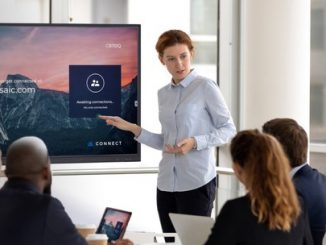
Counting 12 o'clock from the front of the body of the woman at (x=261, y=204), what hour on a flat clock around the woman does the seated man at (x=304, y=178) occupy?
The seated man is roughly at 2 o'clock from the woman.

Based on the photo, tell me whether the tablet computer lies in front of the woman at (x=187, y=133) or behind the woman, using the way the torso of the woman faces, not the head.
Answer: in front

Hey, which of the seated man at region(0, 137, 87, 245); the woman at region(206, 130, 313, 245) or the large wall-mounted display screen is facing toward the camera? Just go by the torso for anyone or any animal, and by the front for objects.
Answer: the large wall-mounted display screen

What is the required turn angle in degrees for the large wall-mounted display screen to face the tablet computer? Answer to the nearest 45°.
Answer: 0° — it already faces it

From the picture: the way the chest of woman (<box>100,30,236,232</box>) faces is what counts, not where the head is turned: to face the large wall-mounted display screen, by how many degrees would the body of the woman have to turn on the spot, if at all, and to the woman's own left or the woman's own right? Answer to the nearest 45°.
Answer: approximately 90° to the woman's own right

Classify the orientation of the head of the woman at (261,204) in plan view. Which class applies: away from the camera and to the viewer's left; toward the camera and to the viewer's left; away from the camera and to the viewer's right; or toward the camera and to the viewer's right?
away from the camera and to the viewer's left

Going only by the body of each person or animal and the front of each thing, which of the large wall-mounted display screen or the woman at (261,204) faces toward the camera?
the large wall-mounted display screen

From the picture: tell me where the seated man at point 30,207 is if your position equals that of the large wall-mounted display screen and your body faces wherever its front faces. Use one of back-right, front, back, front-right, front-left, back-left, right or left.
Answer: front

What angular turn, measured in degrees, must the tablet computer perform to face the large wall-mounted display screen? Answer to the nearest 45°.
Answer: approximately 180°

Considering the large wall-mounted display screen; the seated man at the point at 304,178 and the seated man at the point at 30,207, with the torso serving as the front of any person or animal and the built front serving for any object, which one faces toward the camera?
the large wall-mounted display screen

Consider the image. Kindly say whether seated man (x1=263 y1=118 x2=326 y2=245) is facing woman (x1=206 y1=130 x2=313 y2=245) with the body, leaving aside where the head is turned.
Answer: no

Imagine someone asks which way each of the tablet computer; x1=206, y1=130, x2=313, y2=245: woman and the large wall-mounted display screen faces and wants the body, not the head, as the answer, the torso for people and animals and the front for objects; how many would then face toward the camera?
2

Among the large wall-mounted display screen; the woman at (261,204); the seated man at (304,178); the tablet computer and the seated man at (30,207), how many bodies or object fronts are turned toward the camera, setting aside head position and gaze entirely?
2

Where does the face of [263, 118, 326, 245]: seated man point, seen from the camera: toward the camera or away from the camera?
away from the camera

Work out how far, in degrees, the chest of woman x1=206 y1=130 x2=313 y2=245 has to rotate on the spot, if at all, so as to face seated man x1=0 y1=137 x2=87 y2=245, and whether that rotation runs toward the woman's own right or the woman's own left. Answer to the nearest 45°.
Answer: approximately 45° to the woman's own left

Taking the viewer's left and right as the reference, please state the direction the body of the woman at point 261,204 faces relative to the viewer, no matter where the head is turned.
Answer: facing away from the viewer and to the left of the viewer

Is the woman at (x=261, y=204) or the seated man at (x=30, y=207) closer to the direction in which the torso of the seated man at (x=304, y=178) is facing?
the seated man
